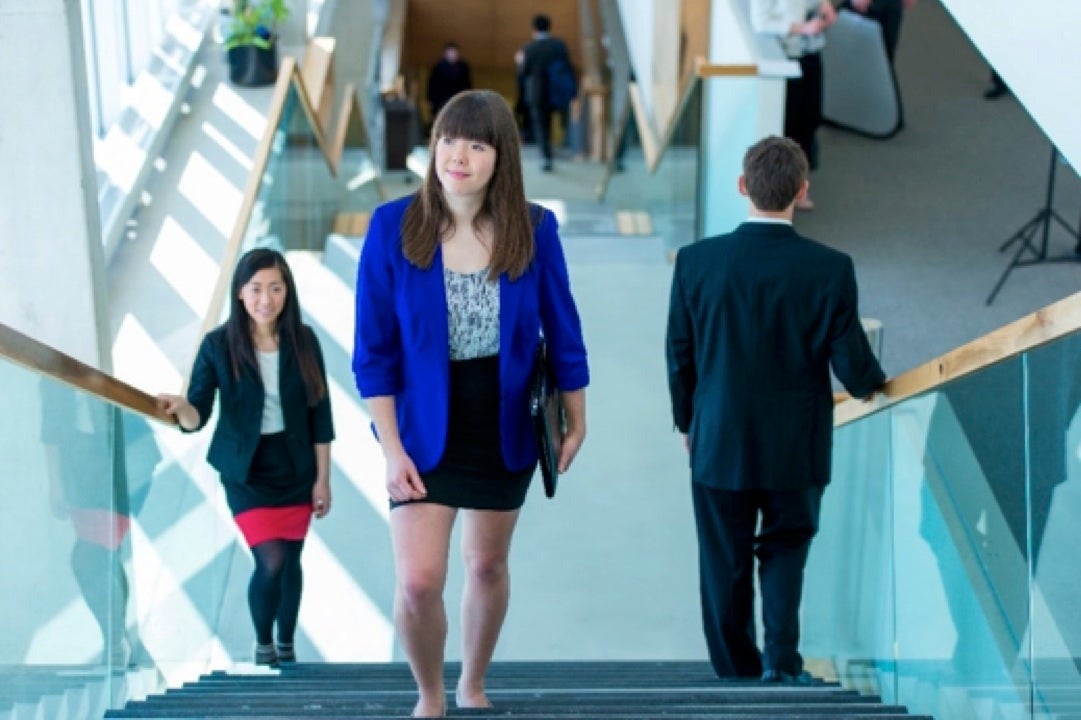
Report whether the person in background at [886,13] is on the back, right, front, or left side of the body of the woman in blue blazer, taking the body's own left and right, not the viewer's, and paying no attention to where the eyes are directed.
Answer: back

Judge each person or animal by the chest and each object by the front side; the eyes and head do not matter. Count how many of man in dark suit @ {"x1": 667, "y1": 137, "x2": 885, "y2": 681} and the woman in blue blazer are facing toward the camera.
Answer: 1

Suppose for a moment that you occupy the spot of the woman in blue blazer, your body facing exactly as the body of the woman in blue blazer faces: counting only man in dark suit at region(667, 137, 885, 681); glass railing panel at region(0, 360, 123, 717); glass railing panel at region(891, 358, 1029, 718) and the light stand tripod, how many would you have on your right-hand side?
1

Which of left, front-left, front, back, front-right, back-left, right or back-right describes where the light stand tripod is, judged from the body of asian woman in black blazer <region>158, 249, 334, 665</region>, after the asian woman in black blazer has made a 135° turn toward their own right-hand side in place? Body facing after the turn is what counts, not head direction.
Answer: right

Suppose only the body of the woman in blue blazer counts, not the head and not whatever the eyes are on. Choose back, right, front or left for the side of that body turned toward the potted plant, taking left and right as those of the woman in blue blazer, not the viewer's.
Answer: back

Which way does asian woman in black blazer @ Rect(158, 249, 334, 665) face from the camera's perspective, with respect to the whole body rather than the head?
toward the camera

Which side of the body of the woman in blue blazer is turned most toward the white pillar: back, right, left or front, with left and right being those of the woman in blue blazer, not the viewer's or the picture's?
back

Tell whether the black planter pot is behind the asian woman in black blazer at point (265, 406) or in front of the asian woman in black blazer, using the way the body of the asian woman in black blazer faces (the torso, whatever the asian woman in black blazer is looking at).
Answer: behind

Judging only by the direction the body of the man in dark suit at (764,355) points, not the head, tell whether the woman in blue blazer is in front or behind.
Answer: behind

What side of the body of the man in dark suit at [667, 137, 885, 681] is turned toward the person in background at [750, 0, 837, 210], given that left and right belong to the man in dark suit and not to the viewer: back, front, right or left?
front

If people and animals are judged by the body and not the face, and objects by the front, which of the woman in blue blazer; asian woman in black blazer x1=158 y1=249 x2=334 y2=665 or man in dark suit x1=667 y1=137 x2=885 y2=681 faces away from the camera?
the man in dark suit

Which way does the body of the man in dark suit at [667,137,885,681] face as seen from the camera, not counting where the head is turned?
away from the camera

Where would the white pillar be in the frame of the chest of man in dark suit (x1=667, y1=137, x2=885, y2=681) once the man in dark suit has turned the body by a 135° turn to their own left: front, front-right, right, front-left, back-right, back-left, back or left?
back-right

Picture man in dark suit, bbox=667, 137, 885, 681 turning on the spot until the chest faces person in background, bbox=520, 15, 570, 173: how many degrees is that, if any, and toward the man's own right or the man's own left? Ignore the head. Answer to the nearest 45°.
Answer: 0° — they already face them

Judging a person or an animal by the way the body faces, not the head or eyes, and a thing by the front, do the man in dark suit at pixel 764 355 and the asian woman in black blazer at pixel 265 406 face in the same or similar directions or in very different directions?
very different directions

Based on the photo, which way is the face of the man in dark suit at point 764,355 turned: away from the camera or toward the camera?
away from the camera

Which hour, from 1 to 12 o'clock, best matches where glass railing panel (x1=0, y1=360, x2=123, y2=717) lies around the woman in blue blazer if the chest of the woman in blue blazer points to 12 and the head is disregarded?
The glass railing panel is roughly at 3 o'clock from the woman in blue blazer.
